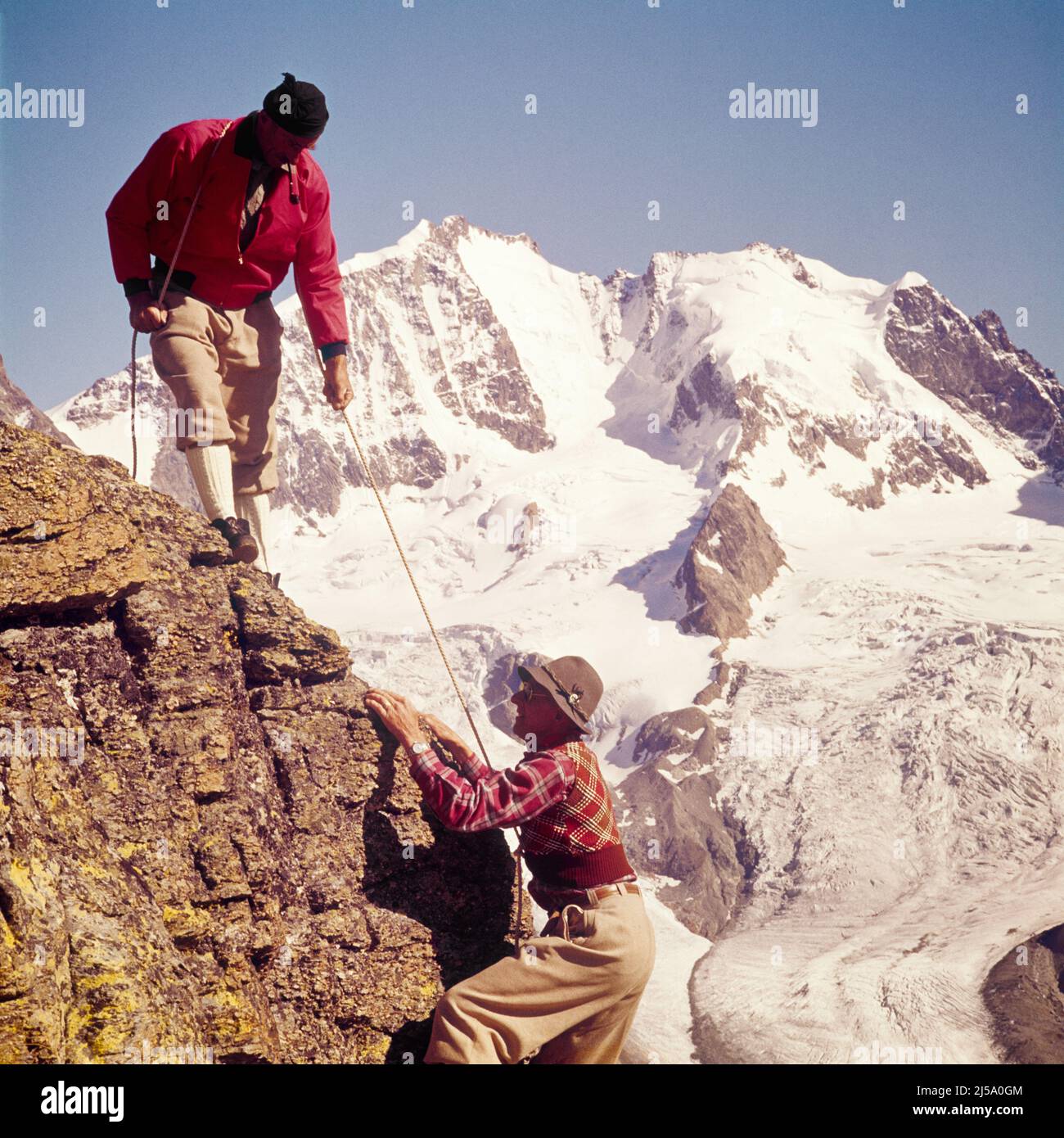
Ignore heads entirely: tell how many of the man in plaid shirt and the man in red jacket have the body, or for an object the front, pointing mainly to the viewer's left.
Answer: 1

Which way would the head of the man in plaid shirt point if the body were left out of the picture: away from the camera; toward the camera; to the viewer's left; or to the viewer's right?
to the viewer's left

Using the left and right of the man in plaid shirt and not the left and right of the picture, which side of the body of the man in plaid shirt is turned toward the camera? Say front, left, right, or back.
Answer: left

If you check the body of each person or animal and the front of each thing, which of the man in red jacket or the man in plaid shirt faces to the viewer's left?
the man in plaid shirt

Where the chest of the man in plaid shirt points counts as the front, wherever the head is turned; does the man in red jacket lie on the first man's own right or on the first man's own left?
on the first man's own right

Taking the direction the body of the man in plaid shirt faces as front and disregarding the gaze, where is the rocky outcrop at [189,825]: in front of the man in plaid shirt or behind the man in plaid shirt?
in front
